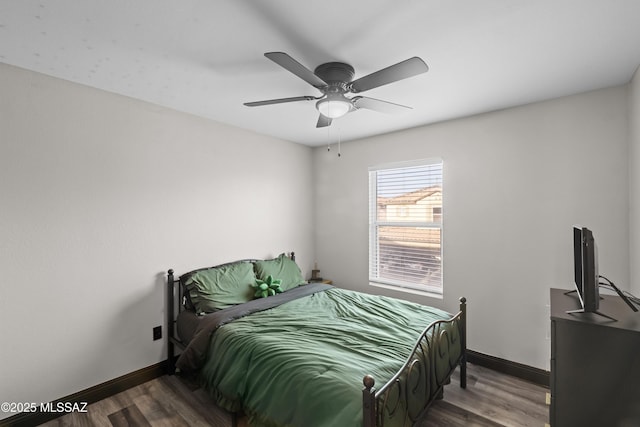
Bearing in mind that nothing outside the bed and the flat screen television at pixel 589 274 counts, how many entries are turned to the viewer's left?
1

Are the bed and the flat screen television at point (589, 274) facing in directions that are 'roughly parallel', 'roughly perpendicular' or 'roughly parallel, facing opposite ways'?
roughly parallel, facing opposite ways

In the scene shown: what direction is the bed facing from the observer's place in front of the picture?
facing the viewer and to the right of the viewer

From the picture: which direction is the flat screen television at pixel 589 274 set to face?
to the viewer's left

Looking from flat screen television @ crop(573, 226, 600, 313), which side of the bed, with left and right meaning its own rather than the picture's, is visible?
front

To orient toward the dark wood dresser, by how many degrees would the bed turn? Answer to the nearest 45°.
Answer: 0° — it already faces it

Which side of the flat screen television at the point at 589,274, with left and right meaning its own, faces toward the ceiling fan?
front
